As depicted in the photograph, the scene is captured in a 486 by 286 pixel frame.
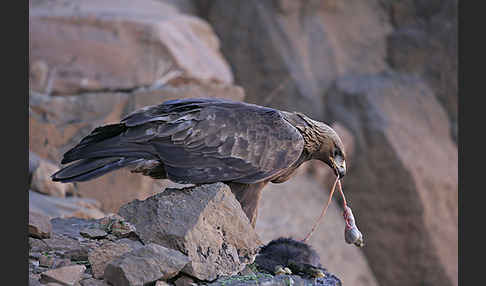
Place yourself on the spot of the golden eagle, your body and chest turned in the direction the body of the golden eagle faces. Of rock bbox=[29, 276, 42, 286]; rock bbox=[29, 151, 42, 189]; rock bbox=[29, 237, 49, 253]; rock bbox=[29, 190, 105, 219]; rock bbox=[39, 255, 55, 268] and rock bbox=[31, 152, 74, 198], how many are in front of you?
0

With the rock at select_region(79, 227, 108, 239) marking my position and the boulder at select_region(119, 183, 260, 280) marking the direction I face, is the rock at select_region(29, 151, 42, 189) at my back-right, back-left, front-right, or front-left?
back-left

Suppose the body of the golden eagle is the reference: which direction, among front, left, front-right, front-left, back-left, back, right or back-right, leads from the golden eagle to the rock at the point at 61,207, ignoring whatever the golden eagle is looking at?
back-left

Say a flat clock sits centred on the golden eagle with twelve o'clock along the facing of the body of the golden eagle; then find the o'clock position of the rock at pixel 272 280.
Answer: The rock is roughly at 2 o'clock from the golden eagle.

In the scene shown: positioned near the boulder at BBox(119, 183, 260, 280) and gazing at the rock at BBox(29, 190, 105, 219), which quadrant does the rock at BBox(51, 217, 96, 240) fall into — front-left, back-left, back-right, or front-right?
front-left

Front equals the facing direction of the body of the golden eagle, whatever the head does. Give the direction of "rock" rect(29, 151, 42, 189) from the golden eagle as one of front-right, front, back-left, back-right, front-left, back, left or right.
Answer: back-left

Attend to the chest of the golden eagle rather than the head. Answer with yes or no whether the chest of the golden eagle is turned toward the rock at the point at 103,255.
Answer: no

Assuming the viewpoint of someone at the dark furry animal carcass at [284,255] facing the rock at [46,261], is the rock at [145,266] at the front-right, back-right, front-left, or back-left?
front-left

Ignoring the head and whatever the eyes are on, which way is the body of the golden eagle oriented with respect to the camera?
to the viewer's right

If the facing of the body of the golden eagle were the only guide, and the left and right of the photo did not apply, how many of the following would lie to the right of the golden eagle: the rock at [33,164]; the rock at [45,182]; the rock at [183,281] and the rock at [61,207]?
1

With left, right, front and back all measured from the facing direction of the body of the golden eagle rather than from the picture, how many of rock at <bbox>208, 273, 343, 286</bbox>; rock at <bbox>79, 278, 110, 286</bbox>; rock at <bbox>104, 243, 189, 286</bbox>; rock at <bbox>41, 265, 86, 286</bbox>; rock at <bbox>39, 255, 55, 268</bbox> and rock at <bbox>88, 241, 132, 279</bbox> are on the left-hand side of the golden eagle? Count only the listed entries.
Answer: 0

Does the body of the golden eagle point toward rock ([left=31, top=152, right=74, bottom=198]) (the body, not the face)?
no

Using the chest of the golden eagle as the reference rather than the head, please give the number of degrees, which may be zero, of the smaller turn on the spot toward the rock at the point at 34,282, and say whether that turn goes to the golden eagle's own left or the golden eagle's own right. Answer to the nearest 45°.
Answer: approximately 135° to the golden eagle's own right

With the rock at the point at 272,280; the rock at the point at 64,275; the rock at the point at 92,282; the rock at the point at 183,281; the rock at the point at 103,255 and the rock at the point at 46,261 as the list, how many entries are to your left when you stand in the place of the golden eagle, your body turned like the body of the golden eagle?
0

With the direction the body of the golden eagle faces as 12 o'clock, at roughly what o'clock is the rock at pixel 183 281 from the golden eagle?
The rock is roughly at 3 o'clock from the golden eagle.

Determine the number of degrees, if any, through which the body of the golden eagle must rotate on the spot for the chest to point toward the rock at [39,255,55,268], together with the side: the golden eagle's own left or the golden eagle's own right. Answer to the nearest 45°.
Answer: approximately 135° to the golden eagle's own right

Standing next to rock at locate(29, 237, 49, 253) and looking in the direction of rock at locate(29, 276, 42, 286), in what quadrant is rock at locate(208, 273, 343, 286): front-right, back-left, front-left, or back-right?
front-left
